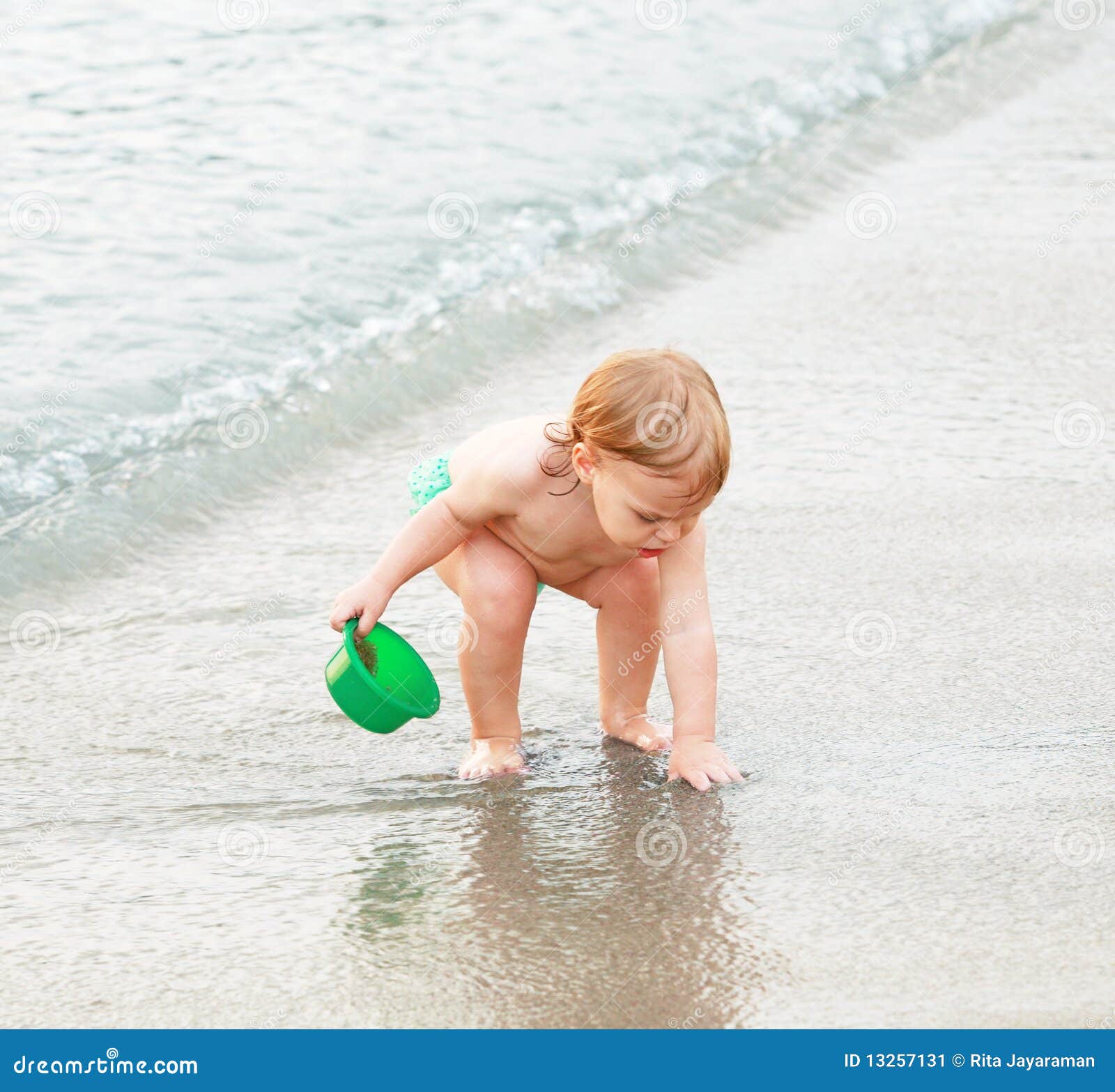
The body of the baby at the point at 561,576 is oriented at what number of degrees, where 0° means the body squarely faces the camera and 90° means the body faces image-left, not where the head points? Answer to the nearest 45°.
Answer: approximately 315°

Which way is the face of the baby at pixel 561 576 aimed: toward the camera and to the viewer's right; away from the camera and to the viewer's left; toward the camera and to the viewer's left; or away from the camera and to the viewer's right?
toward the camera and to the viewer's right
